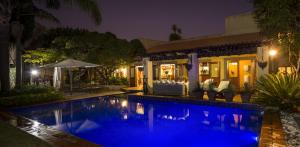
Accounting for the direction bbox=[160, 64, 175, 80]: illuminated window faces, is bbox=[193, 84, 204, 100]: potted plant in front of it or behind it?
in front

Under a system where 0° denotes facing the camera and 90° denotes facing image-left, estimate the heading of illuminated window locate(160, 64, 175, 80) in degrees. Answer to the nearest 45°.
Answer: approximately 0°

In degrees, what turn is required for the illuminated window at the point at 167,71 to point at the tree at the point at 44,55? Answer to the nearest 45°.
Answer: approximately 90° to its right

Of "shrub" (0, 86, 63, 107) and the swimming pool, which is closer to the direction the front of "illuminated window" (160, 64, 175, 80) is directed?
the swimming pool

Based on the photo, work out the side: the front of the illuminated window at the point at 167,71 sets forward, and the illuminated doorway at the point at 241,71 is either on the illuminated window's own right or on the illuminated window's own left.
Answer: on the illuminated window's own left

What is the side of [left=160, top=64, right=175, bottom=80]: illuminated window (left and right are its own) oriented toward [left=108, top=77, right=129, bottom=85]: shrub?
right

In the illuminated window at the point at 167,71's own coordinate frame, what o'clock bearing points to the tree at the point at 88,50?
The tree is roughly at 2 o'clock from the illuminated window.

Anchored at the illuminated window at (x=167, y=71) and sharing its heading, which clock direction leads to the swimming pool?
The swimming pool is roughly at 12 o'clock from the illuminated window.

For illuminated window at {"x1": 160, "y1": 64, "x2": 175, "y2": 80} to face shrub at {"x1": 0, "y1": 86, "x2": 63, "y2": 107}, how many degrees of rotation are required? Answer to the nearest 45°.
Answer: approximately 45° to its right

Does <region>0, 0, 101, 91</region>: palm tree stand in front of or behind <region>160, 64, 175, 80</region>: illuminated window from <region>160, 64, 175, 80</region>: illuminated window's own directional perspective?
in front
